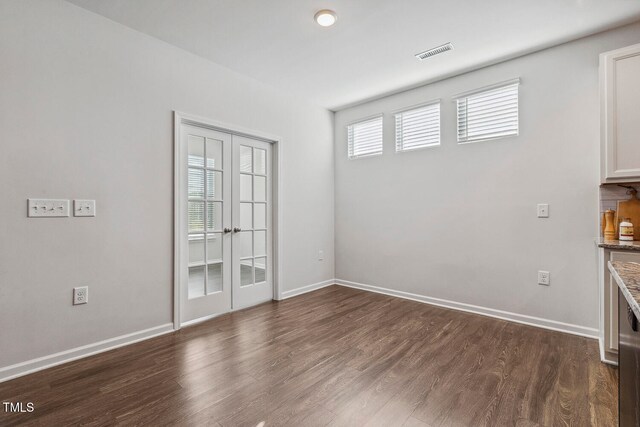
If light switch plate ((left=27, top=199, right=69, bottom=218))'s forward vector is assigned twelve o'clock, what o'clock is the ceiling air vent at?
The ceiling air vent is roughly at 10 o'clock from the light switch plate.

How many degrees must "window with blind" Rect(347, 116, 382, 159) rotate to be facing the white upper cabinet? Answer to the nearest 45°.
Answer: approximately 90° to its left

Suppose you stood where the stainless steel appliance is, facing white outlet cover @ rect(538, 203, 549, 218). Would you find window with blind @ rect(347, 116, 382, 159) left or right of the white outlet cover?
left

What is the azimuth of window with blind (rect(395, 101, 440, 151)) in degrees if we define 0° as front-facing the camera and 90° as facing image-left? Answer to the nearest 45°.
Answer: approximately 45°

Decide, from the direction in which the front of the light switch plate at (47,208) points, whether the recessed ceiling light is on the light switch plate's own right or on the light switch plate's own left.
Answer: on the light switch plate's own left

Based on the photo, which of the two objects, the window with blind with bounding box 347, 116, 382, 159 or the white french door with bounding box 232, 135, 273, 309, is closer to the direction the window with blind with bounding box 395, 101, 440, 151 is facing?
the white french door

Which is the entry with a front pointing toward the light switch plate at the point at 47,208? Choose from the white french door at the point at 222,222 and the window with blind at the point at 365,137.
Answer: the window with blind

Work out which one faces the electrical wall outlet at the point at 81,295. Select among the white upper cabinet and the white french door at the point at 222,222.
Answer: the white upper cabinet

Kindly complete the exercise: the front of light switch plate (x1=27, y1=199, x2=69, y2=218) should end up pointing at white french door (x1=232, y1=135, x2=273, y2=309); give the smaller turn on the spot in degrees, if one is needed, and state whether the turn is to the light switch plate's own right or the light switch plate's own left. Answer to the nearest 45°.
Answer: approximately 90° to the light switch plate's own left

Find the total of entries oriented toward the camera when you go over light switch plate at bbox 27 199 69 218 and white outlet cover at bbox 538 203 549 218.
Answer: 2

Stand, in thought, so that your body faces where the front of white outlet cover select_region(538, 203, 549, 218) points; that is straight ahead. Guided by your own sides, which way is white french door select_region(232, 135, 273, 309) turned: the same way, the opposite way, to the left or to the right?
to the left

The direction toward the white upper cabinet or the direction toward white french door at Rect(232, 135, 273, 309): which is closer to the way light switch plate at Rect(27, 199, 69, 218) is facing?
the white upper cabinet

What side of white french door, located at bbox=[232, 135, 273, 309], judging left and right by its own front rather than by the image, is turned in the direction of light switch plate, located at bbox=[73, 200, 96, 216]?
right
